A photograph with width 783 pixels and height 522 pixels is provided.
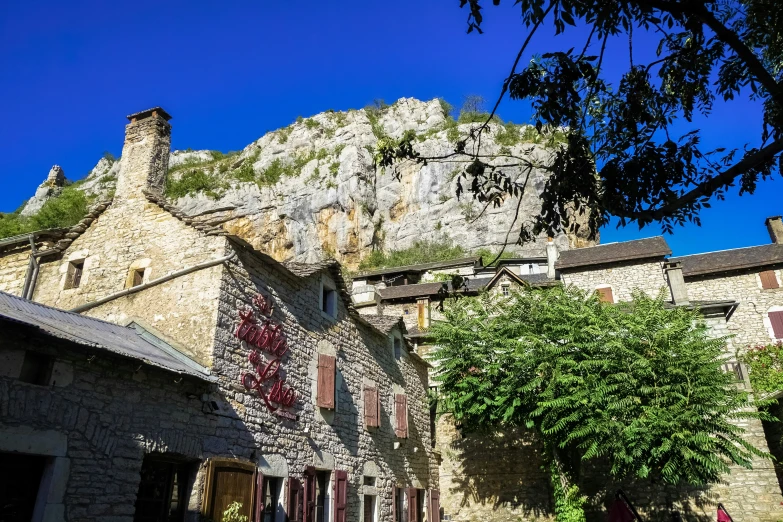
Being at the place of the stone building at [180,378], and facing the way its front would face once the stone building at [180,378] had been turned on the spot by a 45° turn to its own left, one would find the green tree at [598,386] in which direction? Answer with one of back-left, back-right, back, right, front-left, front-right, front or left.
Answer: front

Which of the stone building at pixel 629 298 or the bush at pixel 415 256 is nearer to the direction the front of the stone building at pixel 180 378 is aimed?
the stone building

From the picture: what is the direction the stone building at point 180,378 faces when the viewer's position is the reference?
facing the viewer and to the right of the viewer

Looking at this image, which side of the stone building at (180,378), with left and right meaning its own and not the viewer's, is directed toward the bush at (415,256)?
left

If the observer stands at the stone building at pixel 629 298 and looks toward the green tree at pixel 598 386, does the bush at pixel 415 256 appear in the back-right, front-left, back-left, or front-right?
back-right
